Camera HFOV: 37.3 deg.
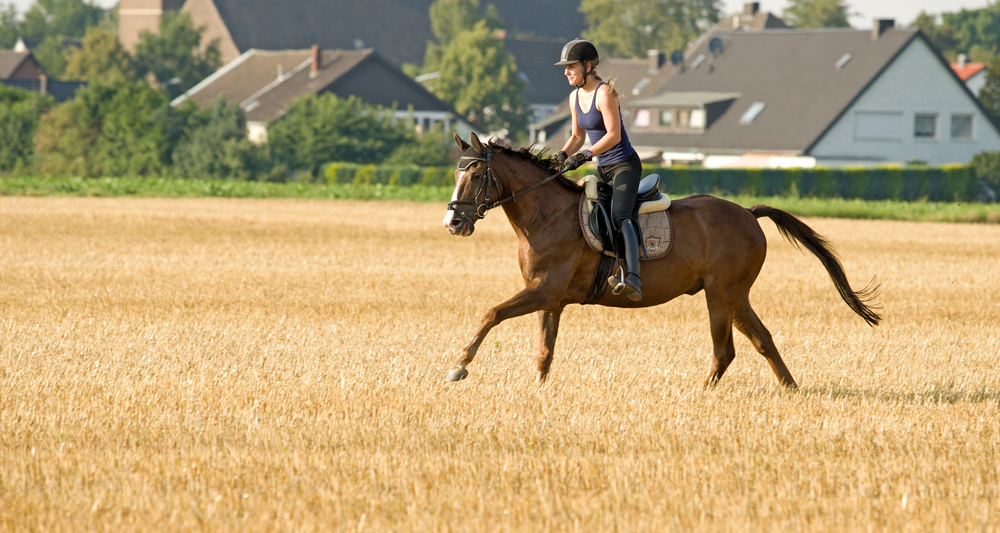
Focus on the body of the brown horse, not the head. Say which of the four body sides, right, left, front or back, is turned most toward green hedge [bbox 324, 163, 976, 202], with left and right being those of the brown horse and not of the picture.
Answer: right

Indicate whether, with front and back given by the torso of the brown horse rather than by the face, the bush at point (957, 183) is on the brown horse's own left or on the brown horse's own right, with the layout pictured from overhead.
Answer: on the brown horse's own right

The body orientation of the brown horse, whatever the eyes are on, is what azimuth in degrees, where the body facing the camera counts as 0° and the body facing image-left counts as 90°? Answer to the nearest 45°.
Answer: approximately 90°
